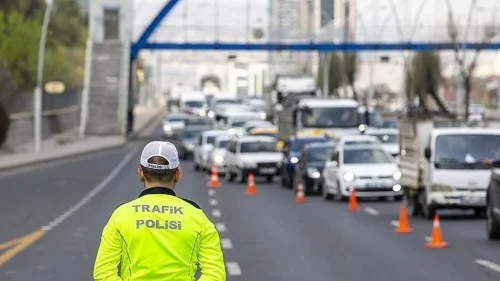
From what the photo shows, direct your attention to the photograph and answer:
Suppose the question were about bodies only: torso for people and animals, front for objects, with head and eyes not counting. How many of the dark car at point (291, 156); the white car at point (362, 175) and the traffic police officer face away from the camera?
1

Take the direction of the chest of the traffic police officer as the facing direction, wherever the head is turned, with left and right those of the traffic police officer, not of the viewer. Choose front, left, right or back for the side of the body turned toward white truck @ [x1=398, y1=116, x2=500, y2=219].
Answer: front

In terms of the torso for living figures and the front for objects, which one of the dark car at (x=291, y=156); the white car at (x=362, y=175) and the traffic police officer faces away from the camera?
the traffic police officer

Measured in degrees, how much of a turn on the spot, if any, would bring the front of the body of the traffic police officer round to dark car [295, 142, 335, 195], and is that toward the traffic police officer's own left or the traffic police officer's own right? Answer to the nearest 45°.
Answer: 0° — they already face it

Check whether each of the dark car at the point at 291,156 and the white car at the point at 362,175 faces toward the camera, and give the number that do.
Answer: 2

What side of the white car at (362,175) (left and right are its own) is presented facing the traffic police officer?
front

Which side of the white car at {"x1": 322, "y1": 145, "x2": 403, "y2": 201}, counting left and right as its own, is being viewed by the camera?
front

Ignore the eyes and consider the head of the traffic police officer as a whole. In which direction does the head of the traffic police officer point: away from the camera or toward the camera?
away from the camera

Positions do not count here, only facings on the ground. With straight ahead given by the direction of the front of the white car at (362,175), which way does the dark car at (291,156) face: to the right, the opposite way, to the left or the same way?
the same way

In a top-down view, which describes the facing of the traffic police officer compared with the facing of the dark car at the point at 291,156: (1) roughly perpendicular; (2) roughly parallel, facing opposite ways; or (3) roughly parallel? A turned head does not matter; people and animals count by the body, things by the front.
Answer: roughly parallel, facing opposite ways

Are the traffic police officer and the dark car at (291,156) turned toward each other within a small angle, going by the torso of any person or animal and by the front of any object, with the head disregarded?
yes

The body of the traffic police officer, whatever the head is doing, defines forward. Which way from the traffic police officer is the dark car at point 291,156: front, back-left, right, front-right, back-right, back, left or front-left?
front

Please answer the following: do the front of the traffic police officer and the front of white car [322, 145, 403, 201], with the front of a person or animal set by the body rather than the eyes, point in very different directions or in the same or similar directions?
very different directions

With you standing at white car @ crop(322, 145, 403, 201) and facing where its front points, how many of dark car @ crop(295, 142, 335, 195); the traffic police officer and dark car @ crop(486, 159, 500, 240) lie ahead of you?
2

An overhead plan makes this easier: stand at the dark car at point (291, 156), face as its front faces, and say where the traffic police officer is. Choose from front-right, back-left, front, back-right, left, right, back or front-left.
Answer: front
